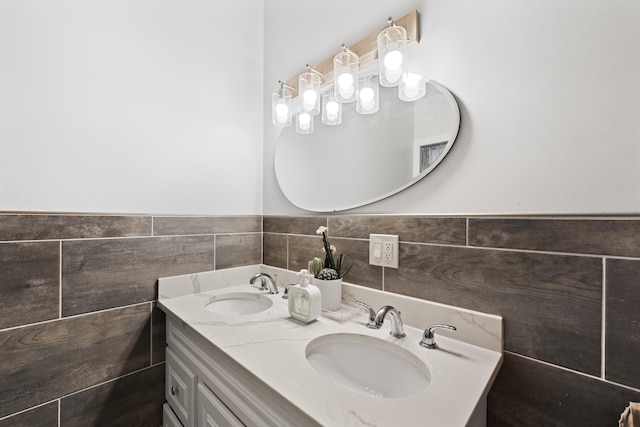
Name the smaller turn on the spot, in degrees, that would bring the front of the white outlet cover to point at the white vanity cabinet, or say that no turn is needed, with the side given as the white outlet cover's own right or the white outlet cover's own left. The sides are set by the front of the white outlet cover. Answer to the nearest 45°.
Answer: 0° — it already faces it

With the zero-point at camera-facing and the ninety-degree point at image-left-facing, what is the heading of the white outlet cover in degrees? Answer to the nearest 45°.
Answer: approximately 45°
